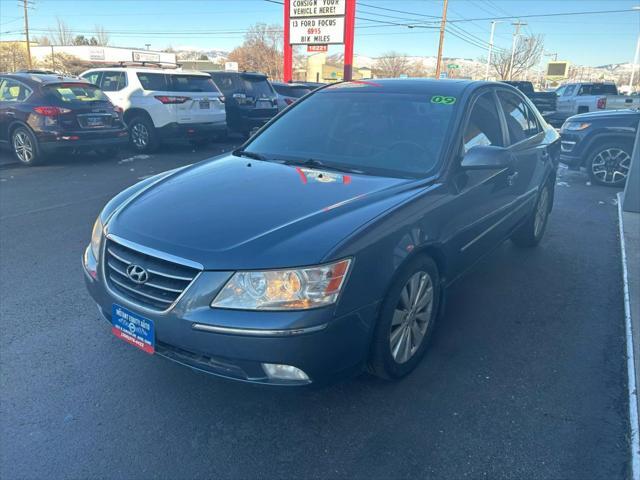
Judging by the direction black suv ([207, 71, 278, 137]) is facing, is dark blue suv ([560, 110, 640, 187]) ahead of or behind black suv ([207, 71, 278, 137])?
behind

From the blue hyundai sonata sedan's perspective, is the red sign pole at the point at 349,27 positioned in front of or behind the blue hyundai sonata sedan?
behind

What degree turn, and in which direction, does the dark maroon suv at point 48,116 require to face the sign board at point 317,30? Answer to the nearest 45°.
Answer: approximately 90° to its right

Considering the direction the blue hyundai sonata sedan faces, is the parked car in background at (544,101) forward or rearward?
rearward

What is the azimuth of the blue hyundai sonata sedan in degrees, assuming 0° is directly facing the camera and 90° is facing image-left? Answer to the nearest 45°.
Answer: approximately 45°

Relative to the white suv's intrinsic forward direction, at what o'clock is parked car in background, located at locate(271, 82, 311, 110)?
The parked car in background is roughly at 3 o'clock from the white suv.

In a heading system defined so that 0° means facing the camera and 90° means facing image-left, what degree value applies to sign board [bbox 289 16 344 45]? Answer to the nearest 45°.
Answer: approximately 0°

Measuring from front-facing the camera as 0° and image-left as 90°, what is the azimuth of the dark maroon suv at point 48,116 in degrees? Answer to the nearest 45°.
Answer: approximately 135°

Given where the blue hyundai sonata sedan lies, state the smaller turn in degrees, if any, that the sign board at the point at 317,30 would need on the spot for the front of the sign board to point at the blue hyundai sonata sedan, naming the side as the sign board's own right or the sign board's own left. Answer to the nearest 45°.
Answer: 0° — it already faces it

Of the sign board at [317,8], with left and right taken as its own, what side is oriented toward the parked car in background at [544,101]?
left
